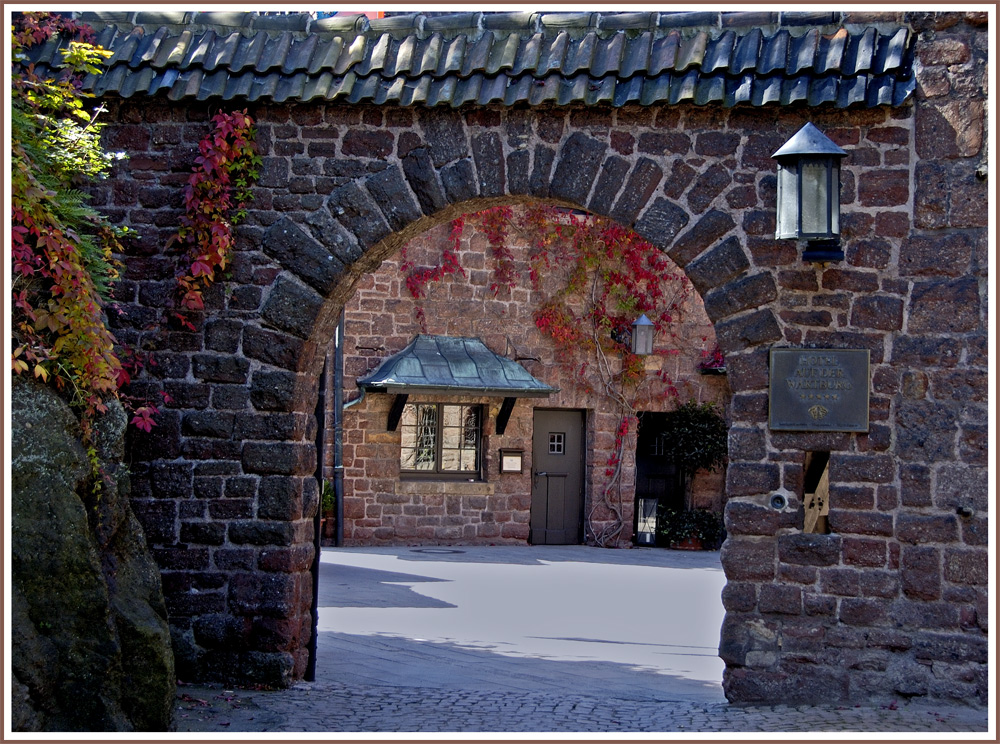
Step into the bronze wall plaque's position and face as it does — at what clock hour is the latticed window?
The latticed window is roughly at 5 o'clock from the bronze wall plaque.

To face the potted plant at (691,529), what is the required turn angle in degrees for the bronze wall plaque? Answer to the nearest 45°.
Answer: approximately 180°

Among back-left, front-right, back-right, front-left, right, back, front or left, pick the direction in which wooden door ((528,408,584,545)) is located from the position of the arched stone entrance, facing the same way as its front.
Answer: back

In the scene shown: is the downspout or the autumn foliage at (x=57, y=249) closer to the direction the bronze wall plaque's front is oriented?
the autumn foliage

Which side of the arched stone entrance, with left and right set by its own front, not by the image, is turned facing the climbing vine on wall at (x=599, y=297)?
back

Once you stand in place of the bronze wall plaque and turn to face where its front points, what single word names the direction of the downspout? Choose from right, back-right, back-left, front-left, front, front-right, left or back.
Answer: back-right

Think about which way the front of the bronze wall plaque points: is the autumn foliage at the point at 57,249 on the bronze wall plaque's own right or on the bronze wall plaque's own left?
on the bronze wall plaque's own right

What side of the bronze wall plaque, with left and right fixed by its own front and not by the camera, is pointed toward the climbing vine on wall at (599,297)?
back

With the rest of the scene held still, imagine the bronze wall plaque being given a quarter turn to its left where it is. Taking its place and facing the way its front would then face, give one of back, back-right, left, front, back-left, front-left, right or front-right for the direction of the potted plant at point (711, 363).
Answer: left

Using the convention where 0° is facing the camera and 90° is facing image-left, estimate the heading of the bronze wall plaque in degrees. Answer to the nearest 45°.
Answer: approximately 0°
